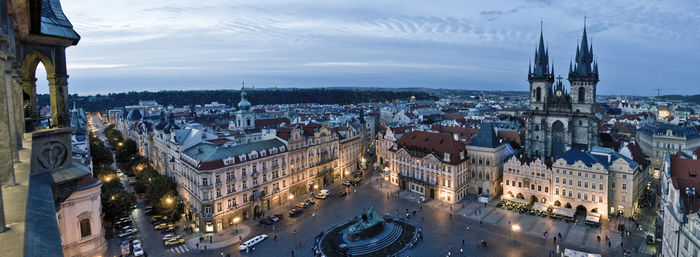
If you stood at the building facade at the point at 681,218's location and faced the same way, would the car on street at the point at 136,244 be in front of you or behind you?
in front

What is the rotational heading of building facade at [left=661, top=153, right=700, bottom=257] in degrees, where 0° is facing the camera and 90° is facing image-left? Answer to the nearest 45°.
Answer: approximately 45°

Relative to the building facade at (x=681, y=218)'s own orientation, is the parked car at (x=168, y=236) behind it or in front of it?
in front

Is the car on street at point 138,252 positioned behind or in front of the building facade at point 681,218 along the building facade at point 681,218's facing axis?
in front
